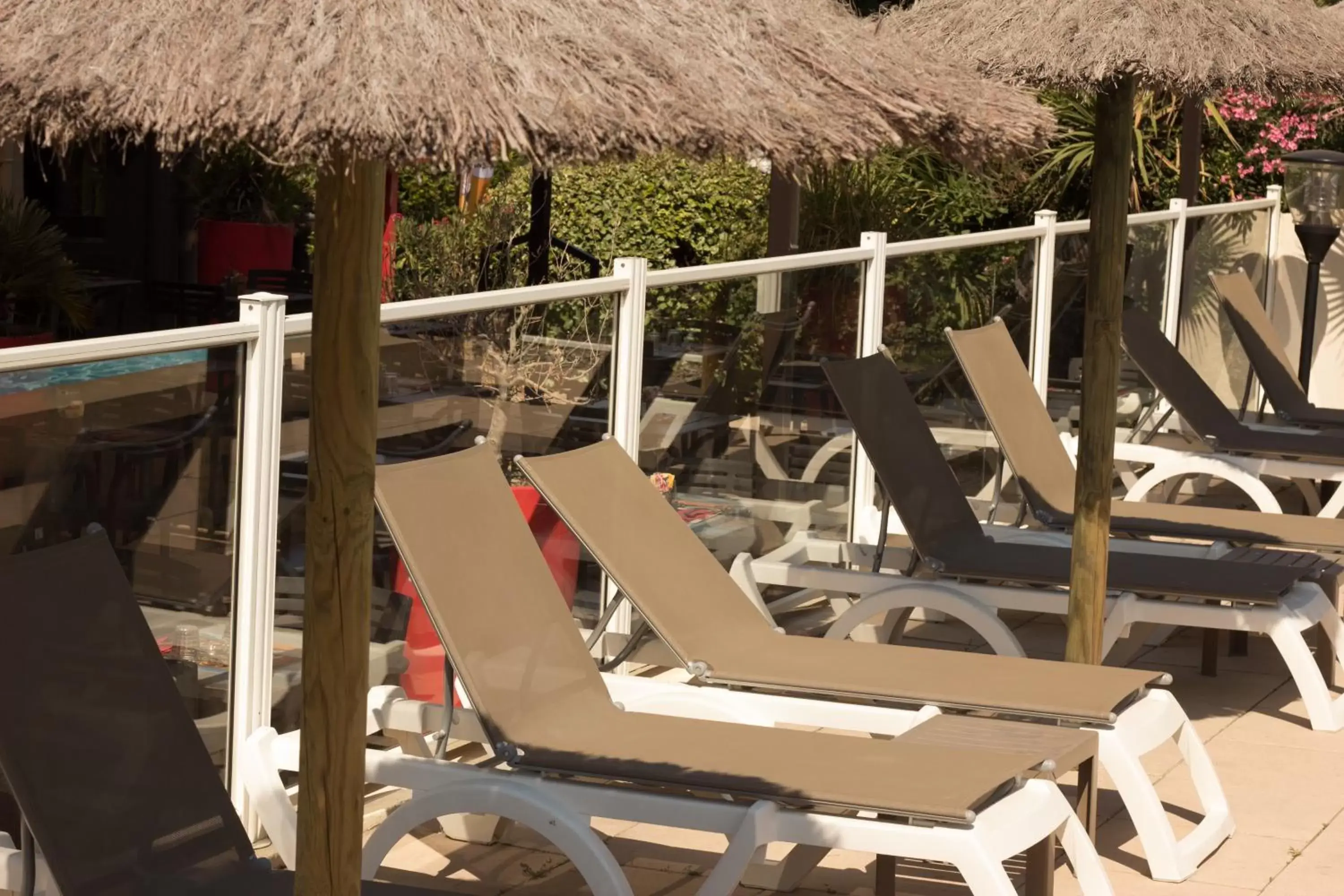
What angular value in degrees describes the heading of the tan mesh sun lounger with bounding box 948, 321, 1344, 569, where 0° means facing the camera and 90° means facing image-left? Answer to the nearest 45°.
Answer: approximately 270°

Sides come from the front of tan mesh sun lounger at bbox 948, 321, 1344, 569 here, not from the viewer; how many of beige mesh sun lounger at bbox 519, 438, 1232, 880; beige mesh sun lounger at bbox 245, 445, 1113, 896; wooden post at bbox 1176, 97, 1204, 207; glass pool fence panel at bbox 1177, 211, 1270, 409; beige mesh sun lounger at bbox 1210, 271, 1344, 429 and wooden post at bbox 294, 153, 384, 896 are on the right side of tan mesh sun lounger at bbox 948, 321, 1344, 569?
3

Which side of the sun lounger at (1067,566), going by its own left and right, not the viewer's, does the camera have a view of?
right

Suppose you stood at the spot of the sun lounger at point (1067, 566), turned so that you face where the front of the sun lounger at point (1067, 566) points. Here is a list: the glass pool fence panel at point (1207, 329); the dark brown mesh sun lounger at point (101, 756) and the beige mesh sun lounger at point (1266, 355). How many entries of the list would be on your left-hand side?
2

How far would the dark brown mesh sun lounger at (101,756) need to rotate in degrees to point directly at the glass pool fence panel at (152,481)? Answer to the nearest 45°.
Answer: approximately 135° to its left

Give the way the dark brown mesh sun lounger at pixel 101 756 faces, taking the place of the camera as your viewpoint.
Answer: facing the viewer and to the right of the viewer

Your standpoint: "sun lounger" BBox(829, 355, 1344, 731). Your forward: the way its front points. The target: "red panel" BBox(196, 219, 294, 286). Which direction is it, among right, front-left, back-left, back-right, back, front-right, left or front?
back-left

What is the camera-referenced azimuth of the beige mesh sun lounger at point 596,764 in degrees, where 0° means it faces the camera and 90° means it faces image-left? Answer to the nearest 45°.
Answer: approximately 315°

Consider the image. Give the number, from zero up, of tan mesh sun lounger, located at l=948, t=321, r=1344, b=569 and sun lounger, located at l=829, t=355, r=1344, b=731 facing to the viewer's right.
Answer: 2

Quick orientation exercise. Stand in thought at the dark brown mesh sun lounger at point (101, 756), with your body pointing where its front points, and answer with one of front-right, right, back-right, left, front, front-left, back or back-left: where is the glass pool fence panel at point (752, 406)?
left

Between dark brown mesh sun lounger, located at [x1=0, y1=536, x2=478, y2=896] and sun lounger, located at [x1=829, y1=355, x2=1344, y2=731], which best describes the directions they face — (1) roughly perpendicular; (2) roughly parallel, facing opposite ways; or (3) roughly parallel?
roughly parallel

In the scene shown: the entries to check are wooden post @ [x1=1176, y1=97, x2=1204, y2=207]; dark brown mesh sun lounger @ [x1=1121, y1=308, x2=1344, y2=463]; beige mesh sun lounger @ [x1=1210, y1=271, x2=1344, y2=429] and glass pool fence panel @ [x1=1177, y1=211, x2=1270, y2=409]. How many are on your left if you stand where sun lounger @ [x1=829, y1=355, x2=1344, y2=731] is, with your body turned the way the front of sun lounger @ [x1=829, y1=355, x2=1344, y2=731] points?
4

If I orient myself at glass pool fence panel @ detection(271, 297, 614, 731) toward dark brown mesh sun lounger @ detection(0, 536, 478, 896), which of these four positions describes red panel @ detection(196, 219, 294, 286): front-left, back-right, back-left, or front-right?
back-right

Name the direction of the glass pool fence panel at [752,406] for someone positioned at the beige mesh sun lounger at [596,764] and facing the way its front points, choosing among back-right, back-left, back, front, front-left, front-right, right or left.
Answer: back-left

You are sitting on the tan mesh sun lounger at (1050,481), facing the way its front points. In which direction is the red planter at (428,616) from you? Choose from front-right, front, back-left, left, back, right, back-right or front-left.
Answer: back-right

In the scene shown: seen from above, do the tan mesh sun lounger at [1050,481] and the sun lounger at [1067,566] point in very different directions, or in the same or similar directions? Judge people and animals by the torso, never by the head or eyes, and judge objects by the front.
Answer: same or similar directions

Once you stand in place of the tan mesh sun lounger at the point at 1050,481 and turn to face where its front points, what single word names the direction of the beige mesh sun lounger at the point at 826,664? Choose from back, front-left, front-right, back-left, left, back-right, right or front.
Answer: right

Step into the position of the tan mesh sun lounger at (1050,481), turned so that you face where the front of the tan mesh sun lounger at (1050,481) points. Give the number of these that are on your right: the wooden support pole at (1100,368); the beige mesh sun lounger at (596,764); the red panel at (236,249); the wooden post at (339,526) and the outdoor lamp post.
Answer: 3
